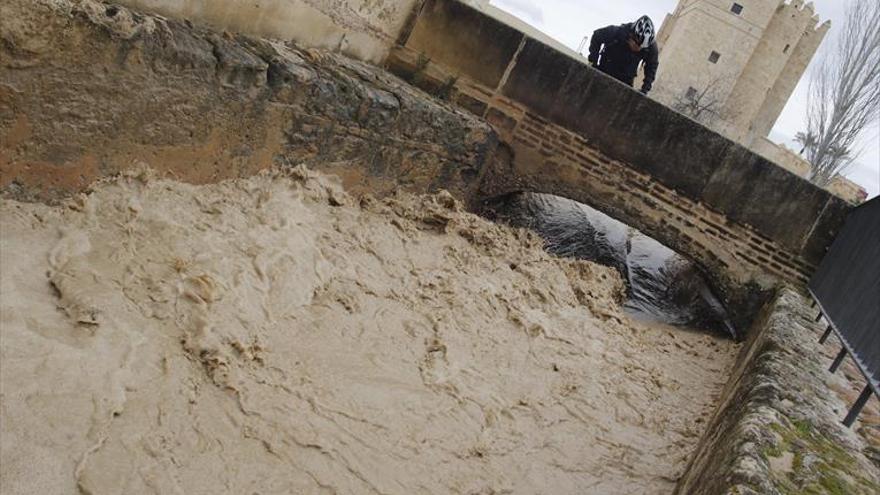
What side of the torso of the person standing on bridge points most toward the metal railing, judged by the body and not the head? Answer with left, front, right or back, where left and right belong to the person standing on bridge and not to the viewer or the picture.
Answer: front

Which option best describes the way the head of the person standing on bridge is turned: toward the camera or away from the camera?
toward the camera

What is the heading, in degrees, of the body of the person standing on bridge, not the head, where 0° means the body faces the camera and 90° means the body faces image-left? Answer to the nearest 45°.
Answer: approximately 315°

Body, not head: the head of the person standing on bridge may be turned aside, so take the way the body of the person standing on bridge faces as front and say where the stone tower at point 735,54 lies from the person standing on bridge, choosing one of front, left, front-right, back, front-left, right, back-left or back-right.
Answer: back-left

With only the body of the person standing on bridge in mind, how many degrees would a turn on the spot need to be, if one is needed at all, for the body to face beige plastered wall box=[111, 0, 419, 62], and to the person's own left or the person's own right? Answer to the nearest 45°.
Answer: approximately 90° to the person's own right

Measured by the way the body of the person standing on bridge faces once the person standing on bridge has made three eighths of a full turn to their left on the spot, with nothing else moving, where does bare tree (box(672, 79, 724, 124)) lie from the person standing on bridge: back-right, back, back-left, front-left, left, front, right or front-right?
front
